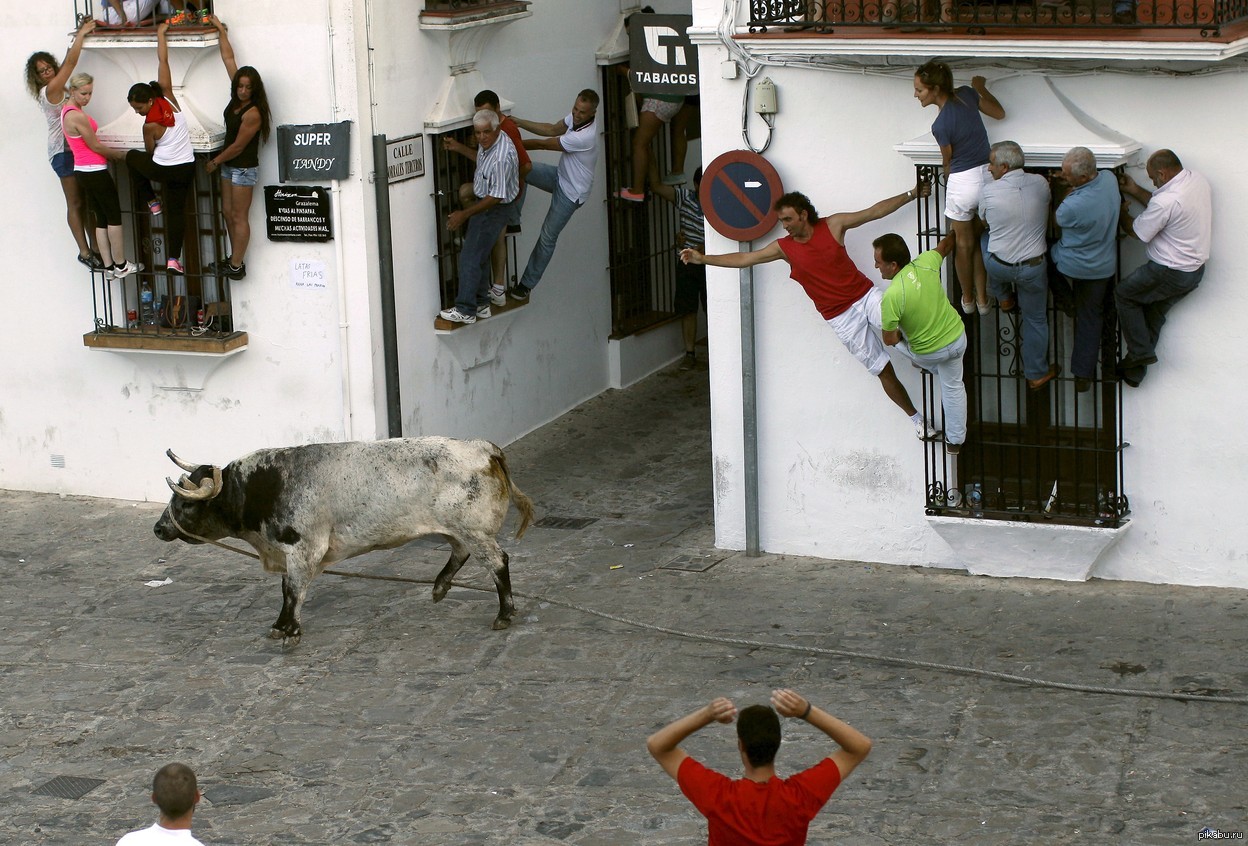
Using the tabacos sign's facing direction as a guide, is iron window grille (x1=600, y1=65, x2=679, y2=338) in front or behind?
behind

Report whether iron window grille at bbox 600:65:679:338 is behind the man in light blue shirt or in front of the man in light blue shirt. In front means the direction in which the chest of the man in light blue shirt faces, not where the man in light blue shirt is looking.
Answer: in front

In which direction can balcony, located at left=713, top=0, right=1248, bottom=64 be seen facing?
toward the camera

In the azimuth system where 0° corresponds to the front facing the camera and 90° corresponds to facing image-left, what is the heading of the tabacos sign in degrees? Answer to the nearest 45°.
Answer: approximately 0°

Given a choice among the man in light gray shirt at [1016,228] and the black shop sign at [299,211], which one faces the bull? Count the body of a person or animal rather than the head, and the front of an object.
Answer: the black shop sign

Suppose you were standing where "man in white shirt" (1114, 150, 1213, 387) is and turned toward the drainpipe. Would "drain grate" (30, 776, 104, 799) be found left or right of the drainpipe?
left

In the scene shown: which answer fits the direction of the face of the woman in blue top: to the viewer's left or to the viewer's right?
to the viewer's left

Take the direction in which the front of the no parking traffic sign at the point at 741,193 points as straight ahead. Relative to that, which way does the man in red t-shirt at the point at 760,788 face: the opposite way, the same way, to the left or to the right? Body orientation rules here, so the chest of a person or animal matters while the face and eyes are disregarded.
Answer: the opposite way

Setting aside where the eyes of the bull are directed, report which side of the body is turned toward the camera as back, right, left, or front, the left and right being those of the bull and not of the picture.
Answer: left

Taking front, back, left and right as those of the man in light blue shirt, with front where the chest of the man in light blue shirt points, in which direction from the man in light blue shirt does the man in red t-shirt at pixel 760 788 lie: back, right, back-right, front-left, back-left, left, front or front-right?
back-left

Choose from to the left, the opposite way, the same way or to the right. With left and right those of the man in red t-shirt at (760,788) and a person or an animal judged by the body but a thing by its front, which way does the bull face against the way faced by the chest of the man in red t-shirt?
to the left

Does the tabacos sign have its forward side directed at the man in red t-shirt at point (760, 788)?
yes

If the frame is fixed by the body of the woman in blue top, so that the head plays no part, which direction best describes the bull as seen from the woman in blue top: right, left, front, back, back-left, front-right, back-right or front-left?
front-left

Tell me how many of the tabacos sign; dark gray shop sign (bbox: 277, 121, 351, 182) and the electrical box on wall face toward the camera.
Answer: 3
